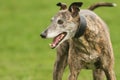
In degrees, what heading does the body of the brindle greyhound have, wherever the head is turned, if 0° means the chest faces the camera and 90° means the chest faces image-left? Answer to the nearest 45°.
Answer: approximately 45°
